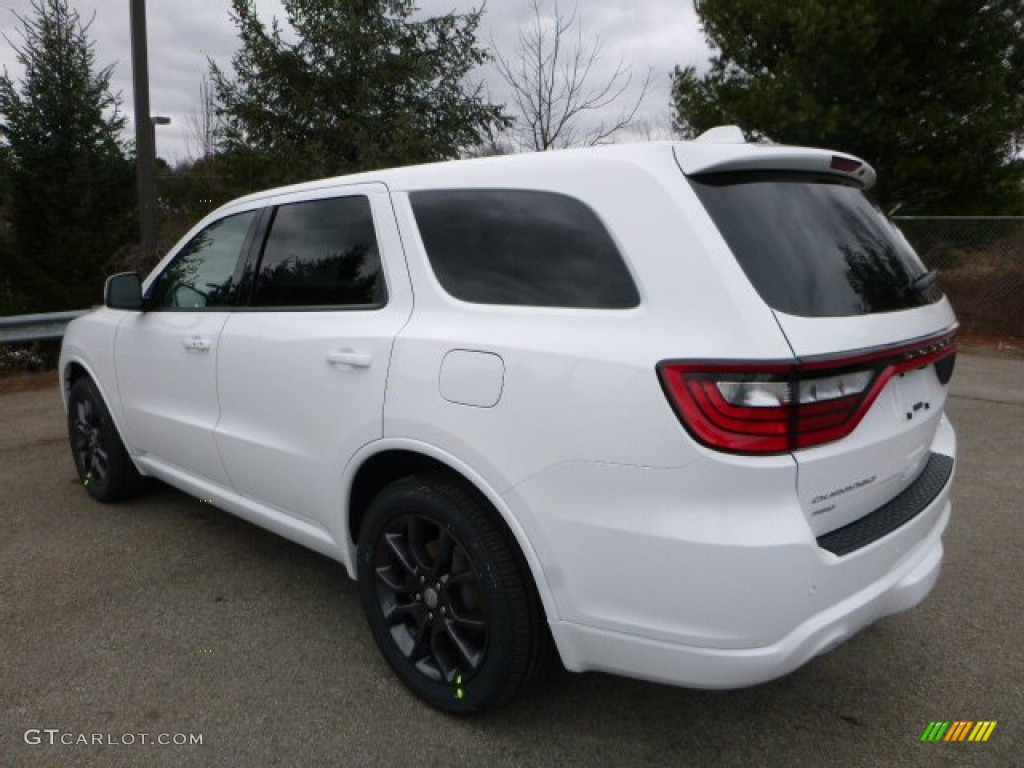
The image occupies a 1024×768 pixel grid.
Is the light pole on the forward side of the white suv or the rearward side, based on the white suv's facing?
on the forward side

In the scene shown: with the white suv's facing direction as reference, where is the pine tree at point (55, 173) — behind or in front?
in front

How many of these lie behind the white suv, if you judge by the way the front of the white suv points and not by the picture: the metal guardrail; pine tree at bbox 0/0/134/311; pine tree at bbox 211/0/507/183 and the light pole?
0

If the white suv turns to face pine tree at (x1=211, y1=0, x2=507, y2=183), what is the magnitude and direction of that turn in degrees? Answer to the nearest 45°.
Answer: approximately 45° to its right

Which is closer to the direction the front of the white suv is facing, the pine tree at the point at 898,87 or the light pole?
the light pole

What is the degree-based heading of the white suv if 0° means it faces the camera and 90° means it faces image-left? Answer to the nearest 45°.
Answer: approximately 135°

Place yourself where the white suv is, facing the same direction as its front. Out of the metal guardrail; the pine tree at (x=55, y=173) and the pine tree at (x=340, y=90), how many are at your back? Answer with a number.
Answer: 0

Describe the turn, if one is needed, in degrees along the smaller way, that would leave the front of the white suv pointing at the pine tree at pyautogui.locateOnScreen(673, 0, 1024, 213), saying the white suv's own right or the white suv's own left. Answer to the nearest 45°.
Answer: approximately 90° to the white suv's own right

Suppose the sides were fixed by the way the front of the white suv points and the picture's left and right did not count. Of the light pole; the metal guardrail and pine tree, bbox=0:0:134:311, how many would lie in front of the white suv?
3

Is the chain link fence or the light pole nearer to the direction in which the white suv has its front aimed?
the light pole

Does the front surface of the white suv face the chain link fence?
no

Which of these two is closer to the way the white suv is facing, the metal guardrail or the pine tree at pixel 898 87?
the metal guardrail

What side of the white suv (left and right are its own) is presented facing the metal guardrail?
front
